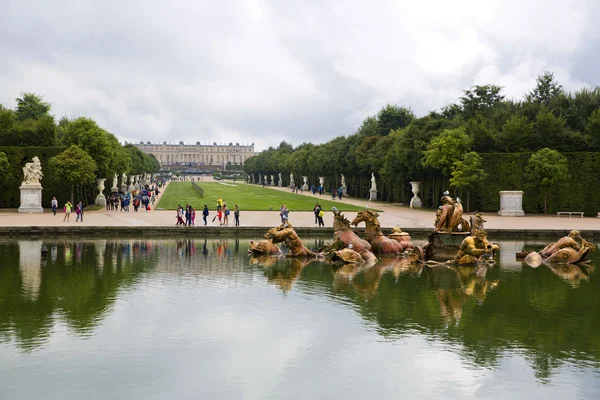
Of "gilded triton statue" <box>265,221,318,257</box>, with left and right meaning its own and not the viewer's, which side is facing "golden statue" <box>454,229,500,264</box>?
back

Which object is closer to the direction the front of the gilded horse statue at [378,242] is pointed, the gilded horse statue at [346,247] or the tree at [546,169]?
the gilded horse statue

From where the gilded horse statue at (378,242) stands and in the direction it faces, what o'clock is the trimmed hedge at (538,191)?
The trimmed hedge is roughly at 4 o'clock from the gilded horse statue.

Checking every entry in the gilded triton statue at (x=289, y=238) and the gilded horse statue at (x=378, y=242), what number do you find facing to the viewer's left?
2

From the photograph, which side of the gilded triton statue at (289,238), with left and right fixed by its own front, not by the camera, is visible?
left

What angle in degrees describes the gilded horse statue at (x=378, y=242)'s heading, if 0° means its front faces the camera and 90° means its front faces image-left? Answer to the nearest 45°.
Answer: approximately 90°

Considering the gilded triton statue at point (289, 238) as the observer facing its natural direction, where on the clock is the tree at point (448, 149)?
The tree is roughly at 4 o'clock from the gilded triton statue.

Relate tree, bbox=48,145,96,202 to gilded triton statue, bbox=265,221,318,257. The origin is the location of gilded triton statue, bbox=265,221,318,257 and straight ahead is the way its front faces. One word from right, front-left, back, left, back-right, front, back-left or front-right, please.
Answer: front-right
